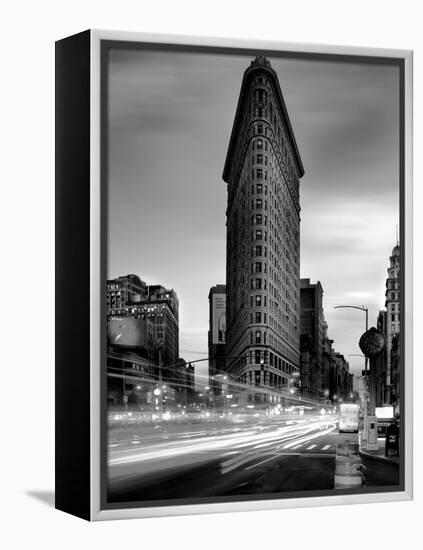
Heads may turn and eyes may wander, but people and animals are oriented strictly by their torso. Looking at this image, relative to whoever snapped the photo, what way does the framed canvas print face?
facing the viewer and to the right of the viewer
